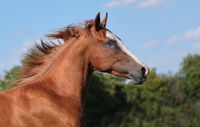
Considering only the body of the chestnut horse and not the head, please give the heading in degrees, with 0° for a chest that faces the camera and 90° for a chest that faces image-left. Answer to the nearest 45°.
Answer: approximately 270°
